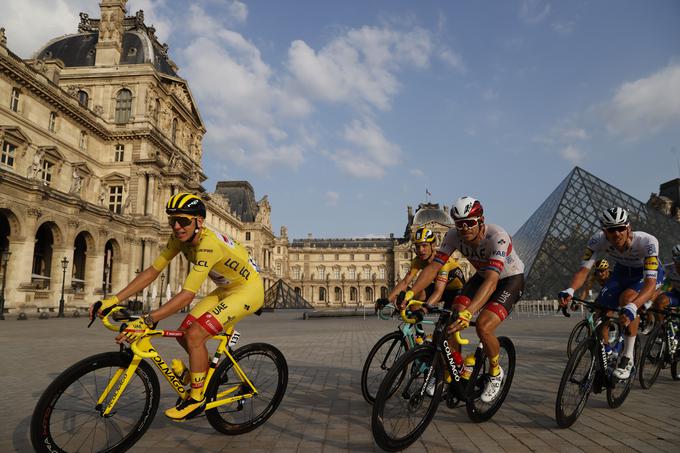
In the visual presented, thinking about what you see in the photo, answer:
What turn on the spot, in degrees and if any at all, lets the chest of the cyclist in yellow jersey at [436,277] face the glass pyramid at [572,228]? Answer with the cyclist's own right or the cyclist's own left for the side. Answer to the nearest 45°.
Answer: approximately 135° to the cyclist's own right

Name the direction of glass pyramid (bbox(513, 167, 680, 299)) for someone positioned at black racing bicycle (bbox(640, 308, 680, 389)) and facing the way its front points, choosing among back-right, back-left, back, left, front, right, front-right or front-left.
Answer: back-right

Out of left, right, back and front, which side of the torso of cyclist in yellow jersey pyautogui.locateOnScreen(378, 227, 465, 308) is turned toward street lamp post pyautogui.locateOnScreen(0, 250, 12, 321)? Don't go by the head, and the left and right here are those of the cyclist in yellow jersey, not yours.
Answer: right

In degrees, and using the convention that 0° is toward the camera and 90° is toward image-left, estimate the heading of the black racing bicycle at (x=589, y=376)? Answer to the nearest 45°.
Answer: approximately 45°

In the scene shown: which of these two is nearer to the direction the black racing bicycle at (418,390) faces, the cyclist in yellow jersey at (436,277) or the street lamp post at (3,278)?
the street lamp post

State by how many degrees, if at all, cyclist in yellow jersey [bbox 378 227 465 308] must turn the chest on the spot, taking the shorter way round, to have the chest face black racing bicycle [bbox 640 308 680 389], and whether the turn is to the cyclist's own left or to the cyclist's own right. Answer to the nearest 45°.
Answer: approximately 135° to the cyclist's own left

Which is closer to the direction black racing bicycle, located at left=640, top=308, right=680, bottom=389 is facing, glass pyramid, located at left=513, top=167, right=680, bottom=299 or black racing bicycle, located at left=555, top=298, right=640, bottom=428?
the black racing bicycle

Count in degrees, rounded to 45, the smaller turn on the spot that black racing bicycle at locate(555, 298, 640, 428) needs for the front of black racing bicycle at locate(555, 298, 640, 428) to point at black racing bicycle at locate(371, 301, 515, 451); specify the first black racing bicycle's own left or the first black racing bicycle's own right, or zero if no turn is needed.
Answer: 0° — it already faces it
